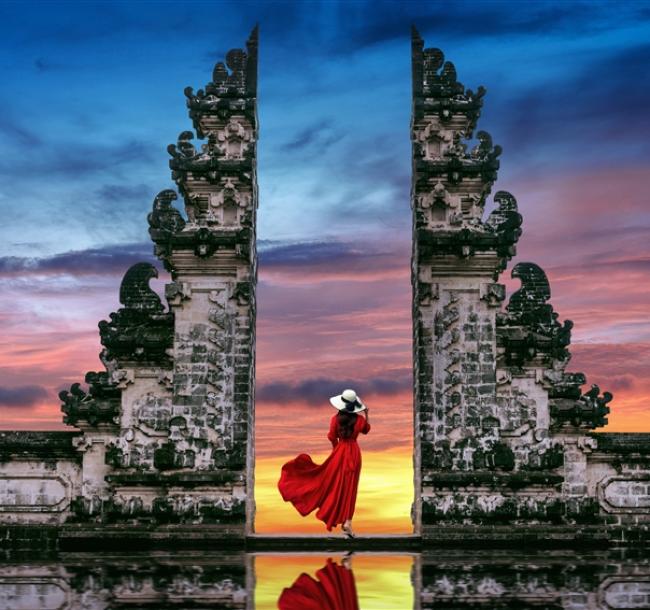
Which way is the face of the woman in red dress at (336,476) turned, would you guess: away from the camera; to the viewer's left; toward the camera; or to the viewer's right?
away from the camera

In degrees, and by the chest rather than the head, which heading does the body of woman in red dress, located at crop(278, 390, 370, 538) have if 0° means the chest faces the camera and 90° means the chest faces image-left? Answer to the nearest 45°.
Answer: approximately 180°
